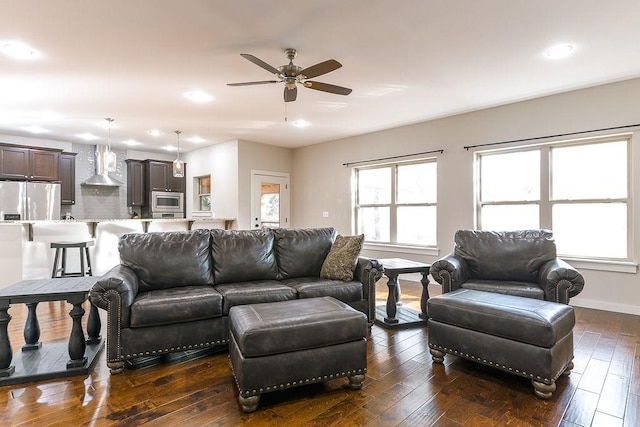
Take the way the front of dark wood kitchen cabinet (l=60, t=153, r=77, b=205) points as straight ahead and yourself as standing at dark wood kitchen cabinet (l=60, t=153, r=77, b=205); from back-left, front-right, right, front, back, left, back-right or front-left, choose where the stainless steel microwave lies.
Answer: left

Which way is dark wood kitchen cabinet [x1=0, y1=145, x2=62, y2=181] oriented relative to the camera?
toward the camera

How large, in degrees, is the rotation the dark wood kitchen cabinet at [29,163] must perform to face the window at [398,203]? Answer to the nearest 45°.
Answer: approximately 45° to its left

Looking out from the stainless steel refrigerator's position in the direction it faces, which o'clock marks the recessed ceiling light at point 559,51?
The recessed ceiling light is roughly at 11 o'clock from the stainless steel refrigerator.

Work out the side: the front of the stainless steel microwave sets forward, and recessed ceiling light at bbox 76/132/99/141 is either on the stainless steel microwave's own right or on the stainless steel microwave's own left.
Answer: on the stainless steel microwave's own right

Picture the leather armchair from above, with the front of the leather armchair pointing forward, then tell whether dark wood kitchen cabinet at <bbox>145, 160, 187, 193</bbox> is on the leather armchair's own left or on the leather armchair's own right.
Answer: on the leather armchair's own right

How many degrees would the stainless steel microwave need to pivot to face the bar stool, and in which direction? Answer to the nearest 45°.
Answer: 0° — it already faces it

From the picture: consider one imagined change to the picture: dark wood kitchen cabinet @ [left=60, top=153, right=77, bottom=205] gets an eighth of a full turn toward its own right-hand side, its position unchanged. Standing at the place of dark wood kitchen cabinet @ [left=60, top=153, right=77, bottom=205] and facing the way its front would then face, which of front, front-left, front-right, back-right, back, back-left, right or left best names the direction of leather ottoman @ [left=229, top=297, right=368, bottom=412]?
front-left

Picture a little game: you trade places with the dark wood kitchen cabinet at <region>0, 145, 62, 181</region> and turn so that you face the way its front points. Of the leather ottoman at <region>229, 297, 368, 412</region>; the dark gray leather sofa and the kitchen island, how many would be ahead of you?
3

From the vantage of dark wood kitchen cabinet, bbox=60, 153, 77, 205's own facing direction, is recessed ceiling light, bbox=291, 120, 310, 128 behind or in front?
in front

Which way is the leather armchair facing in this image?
toward the camera

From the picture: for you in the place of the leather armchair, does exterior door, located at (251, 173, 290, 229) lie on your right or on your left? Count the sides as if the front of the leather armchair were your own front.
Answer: on your right

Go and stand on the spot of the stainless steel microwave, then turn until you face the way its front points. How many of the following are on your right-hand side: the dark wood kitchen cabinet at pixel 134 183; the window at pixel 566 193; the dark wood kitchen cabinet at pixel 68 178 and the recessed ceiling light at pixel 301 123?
2

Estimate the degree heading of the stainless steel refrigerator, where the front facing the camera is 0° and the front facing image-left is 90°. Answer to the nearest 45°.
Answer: approximately 0°

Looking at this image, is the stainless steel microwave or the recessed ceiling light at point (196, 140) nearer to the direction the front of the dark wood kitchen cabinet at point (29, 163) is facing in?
the recessed ceiling light

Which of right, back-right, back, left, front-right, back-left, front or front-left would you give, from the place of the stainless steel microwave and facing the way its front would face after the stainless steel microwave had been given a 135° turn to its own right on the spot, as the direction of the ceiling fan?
back-left

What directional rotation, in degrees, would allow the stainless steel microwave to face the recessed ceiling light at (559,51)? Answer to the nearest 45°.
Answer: approximately 45° to its left
